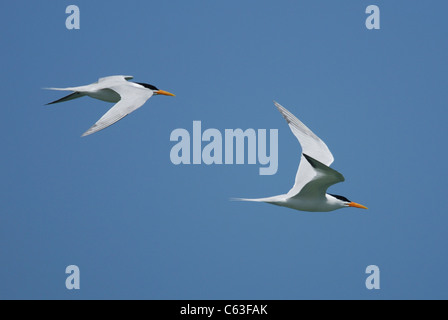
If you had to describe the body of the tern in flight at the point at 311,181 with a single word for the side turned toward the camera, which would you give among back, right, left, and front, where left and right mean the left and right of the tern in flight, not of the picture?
right

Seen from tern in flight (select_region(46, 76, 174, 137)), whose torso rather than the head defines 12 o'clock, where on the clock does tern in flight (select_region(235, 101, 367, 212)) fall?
tern in flight (select_region(235, 101, 367, 212)) is roughly at 1 o'clock from tern in flight (select_region(46, 76, 174, 137)).

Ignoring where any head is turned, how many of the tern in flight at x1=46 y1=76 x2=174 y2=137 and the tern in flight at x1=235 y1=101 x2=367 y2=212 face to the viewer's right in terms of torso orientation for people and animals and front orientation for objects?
2

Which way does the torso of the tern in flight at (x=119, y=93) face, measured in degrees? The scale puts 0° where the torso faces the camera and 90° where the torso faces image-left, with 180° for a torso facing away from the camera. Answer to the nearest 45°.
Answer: approximately 270°

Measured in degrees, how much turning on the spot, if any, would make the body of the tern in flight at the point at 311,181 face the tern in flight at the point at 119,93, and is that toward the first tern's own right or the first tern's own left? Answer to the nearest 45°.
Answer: approximately 180°
